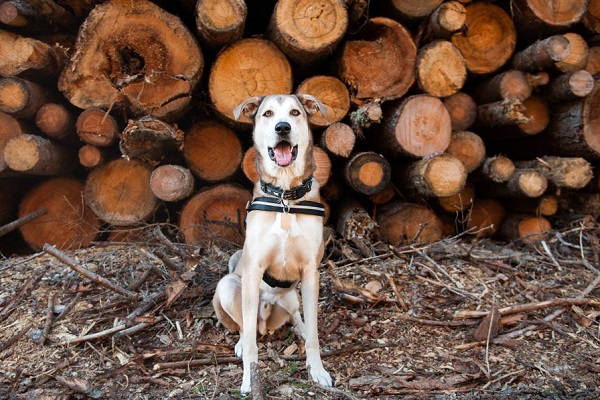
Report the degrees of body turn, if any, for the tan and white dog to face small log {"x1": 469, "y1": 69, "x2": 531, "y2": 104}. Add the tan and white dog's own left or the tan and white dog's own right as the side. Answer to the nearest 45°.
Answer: approximately 135° to the tan and white dog's own left

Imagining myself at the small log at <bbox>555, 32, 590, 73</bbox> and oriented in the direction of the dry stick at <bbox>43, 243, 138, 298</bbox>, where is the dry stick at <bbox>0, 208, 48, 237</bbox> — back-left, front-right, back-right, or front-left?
front-right

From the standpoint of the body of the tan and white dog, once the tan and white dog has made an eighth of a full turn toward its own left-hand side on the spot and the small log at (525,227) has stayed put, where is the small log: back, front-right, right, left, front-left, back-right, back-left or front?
left

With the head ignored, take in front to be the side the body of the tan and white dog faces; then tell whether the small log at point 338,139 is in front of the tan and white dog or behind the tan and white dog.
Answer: behind

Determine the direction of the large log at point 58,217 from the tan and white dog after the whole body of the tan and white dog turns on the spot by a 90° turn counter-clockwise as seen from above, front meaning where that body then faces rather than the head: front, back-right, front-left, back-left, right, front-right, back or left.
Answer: back-left

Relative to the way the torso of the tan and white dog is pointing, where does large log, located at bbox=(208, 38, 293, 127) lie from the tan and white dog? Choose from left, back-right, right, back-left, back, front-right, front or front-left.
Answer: back

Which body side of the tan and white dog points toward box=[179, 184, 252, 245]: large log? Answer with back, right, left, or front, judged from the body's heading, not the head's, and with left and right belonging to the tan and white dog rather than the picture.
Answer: back

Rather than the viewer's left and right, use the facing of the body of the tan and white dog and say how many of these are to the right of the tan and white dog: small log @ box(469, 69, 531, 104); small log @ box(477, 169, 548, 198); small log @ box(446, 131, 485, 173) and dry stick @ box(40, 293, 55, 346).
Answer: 1

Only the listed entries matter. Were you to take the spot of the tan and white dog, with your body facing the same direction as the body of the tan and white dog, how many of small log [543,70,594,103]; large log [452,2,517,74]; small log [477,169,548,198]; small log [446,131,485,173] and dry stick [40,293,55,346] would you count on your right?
1

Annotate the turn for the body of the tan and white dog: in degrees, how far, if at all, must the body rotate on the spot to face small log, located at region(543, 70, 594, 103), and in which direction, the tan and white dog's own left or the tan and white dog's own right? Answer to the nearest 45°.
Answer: approximately 135° to the tan and white dog's own left

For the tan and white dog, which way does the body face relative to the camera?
toward the camera

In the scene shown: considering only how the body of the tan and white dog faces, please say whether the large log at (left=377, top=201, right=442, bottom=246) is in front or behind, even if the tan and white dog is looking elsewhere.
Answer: behind

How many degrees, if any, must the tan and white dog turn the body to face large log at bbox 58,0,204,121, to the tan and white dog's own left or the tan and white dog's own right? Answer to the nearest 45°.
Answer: approximately 135° to the tan and white dog's own right

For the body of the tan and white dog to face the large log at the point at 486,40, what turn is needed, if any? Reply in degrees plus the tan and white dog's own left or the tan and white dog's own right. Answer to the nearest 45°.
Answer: approximately 135° to the tan and white dog's own left
